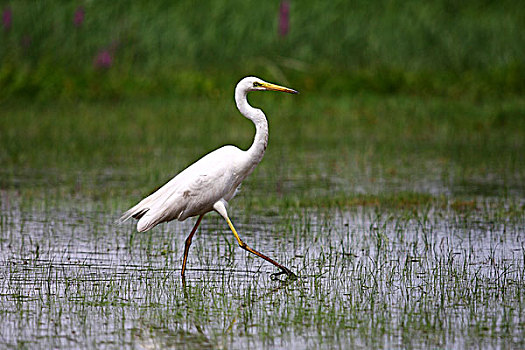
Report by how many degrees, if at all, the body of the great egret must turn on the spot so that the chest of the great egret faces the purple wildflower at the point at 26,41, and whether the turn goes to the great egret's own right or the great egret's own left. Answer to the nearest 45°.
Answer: approximately 90° to the great egret's own left

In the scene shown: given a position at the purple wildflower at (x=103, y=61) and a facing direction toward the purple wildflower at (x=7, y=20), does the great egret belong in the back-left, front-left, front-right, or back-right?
back-left

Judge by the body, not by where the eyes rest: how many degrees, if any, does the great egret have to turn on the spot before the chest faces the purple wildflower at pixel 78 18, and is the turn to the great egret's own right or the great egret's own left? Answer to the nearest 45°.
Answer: approximately 90° to the great egret's own left

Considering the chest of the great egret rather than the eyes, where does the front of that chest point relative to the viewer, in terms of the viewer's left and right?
facing to the right of the viewer

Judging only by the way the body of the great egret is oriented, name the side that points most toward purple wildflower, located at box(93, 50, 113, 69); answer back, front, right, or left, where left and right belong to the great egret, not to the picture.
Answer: left

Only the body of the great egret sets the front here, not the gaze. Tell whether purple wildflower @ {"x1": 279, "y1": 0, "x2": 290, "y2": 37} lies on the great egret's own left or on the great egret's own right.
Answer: on the great egret's own left
